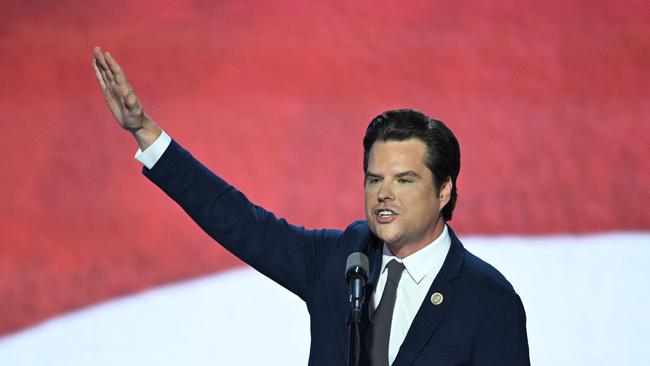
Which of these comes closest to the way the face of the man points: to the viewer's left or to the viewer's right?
to the viewer's left

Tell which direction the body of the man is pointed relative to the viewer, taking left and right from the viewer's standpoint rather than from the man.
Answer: facing the viewer and to the left of the viewer
